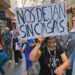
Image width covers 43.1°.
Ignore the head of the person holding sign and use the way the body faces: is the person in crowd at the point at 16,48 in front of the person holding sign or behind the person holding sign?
behind

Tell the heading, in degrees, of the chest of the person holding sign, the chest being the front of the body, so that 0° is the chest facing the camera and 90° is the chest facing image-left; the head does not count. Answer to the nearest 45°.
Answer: approximately 0°
